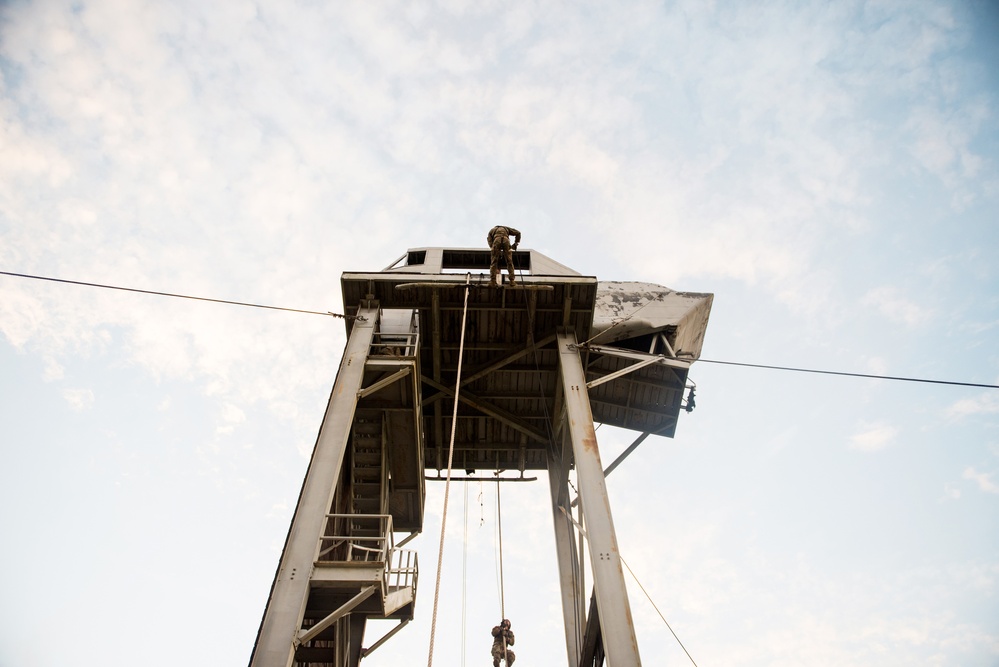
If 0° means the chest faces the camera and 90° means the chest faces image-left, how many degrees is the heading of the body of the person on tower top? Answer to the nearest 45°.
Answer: approximately 180°
